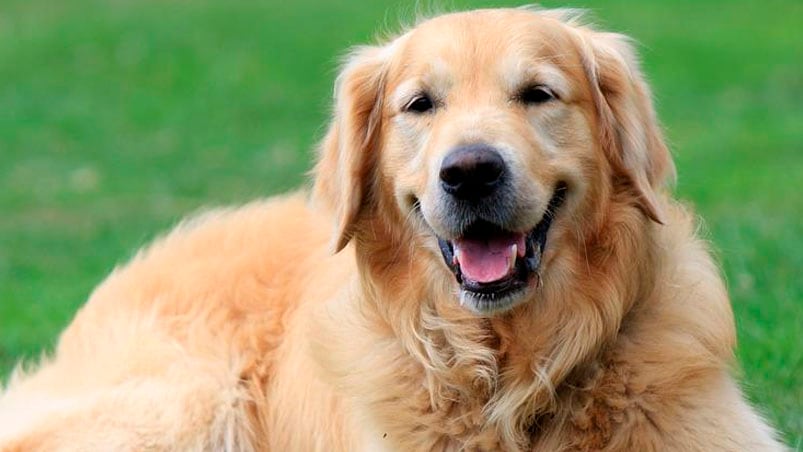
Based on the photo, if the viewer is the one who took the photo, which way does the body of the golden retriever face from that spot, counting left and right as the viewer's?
facing the viewer and to the right of the viewer
